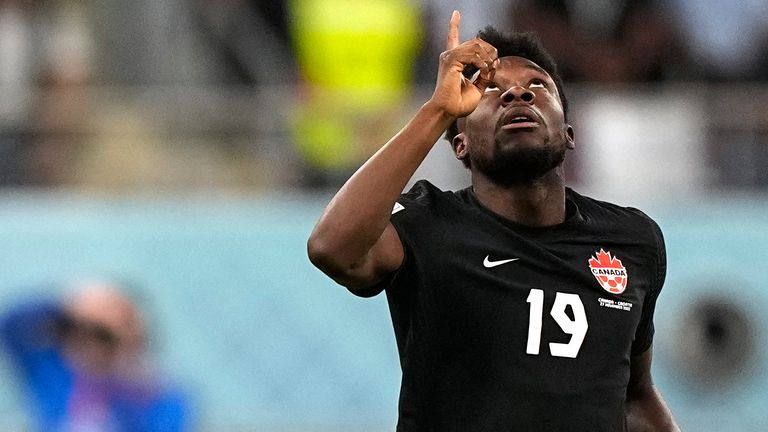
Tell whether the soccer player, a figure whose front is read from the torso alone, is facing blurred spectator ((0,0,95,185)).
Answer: no

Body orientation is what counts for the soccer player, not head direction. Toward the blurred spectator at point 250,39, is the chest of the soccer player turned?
no

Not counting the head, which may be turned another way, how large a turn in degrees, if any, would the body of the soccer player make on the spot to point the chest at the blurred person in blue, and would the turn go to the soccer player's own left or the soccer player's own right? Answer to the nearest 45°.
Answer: approximately 135° to the soccer player's own right

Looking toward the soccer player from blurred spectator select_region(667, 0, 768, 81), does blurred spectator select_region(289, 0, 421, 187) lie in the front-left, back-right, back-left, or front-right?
front-right

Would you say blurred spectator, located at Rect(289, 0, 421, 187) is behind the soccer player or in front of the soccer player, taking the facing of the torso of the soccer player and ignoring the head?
behind

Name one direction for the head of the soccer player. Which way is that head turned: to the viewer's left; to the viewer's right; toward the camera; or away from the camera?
toward the camera

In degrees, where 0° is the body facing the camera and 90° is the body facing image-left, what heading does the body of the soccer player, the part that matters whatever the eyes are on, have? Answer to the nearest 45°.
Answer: approximately 0°
